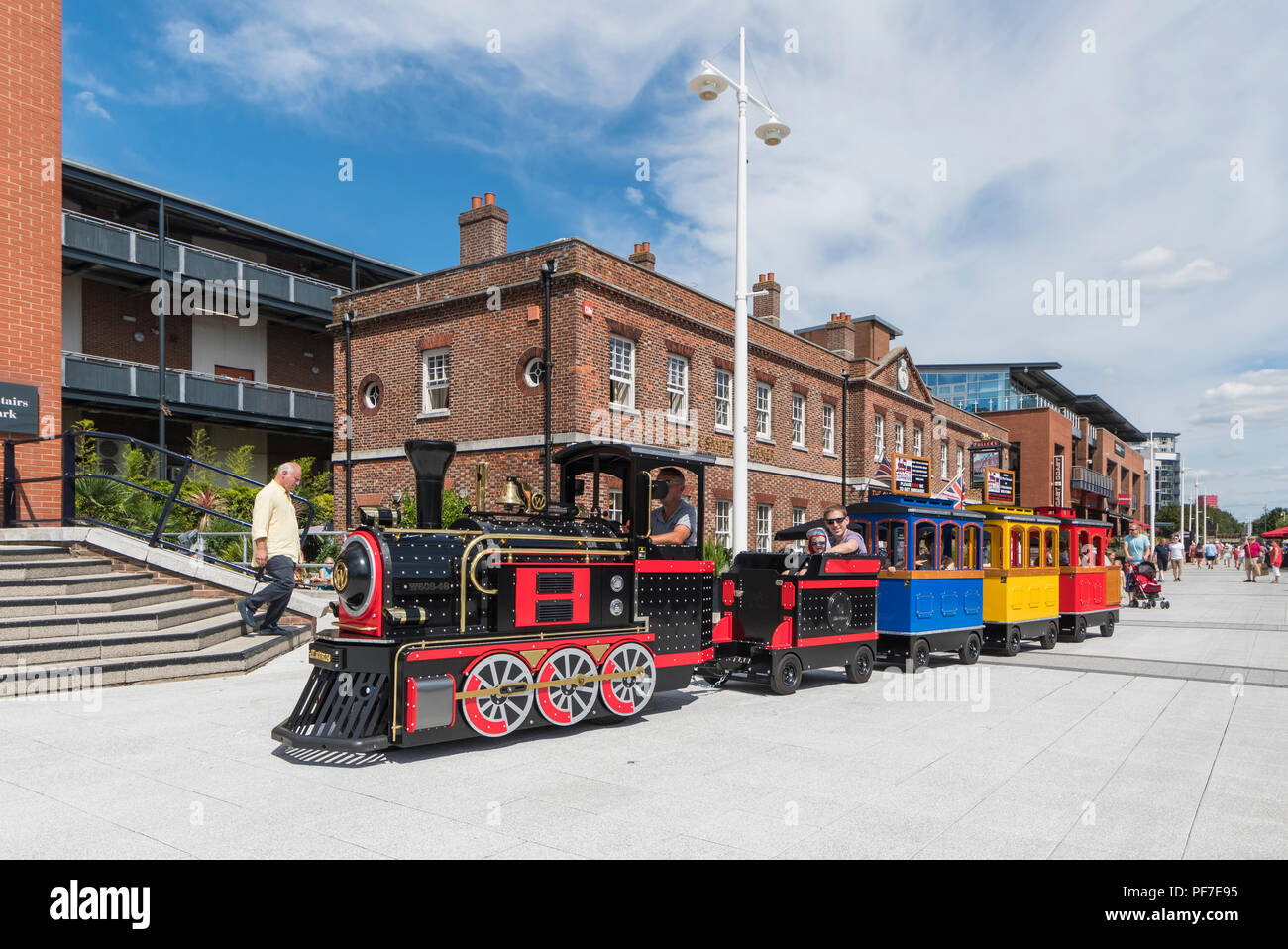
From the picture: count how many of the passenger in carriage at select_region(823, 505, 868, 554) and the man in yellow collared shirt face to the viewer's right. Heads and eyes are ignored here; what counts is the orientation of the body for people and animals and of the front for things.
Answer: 1

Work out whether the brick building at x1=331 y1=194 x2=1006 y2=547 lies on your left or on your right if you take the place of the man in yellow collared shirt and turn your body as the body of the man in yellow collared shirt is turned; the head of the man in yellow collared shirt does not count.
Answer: on your left

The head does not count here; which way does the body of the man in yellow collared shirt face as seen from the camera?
to the viewer's right

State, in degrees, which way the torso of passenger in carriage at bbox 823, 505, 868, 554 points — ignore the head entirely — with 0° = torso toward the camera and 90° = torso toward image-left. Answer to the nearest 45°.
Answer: approximately 45°

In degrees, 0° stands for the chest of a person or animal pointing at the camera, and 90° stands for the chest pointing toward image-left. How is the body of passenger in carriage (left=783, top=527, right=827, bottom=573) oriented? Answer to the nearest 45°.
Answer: approximately 45°

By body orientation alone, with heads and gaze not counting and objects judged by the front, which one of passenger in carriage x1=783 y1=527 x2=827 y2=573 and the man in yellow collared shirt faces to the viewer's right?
the man in yellow collared shirt

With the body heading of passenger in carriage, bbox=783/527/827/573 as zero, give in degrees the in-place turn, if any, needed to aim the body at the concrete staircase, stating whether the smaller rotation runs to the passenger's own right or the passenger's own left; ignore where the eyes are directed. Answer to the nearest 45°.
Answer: approximately 45° to the passenger's own right

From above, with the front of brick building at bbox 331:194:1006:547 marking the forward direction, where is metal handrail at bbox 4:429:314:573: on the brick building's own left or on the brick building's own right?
on the brick building's own right

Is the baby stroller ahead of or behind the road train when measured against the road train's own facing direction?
behind

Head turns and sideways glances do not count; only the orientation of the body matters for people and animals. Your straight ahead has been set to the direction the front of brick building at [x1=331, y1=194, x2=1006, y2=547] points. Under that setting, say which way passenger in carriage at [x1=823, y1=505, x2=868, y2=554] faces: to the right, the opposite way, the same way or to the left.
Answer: to the right
